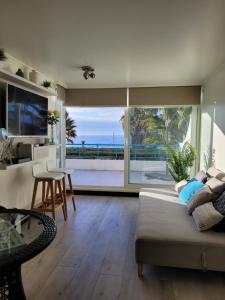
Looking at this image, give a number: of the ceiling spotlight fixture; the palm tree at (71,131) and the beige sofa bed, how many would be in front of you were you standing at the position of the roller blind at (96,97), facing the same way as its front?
2

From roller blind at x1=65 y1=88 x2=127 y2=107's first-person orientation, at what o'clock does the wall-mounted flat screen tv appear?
The wall-mounted flat screen tv is roughly at 1 o'clock from the roller blind.

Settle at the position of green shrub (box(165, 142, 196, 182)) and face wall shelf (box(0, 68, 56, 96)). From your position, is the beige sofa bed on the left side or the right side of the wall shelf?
left

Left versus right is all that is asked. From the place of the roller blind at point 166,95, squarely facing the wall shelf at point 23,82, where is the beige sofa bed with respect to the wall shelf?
left

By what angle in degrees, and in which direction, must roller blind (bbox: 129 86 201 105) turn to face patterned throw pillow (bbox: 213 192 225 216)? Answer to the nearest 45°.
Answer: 0° — it already faces it

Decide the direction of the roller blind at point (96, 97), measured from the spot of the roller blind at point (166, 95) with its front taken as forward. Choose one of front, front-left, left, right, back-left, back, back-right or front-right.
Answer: right

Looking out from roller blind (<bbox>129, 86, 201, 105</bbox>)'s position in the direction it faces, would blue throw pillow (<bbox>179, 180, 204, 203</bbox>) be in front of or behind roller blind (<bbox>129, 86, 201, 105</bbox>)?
in front

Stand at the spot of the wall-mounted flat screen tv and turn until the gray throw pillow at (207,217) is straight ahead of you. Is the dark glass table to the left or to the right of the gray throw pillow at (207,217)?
right

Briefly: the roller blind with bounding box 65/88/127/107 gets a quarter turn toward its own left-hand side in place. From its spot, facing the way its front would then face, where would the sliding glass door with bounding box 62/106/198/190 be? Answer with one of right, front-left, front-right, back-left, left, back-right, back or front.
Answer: front

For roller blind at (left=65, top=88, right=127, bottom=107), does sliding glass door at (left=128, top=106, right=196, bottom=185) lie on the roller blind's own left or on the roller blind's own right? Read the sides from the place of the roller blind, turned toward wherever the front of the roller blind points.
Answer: on the roller blind's own left

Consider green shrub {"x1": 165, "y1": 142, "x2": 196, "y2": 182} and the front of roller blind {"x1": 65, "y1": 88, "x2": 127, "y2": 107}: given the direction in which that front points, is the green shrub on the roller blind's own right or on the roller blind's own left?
on the roller blind's own left

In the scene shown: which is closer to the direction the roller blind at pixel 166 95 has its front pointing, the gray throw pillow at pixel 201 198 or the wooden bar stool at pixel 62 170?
the gray throw pillow

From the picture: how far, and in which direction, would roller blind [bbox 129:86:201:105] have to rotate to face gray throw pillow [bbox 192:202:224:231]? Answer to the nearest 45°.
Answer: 0° — it already faces it

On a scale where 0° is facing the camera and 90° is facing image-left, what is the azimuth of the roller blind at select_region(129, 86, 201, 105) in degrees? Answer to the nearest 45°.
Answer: approximately 0°

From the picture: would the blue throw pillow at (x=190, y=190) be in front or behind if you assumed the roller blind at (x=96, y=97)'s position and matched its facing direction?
in front
